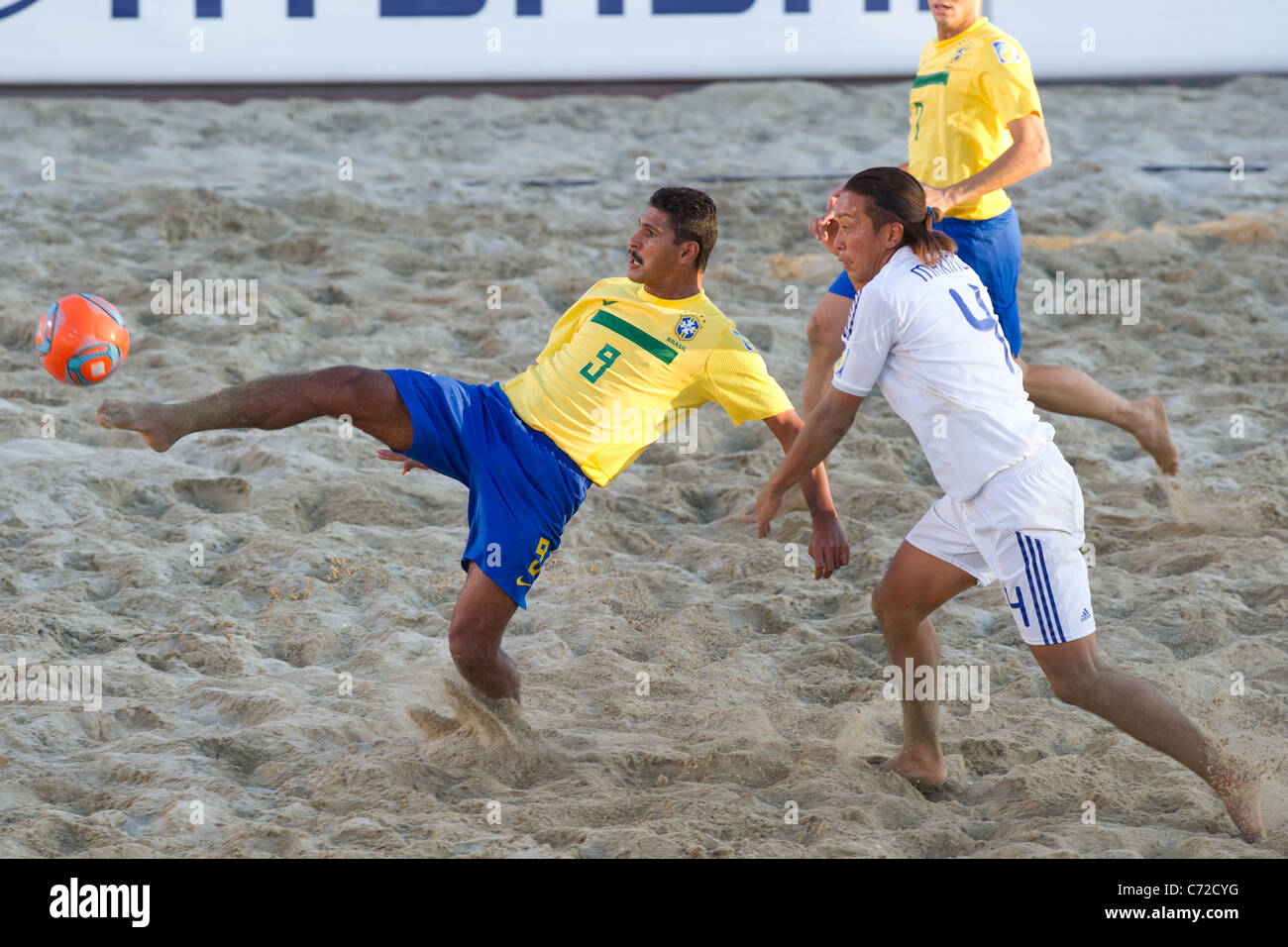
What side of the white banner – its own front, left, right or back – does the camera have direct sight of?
front

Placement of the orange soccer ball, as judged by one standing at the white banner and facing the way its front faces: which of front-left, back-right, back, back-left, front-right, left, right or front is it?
front
